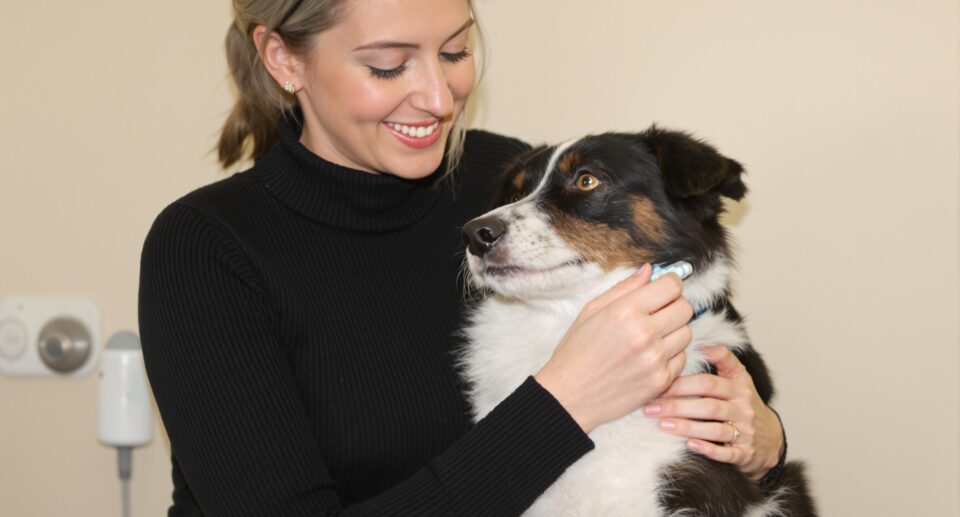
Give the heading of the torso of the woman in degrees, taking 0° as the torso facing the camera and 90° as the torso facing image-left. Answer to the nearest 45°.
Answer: approximately 315°
